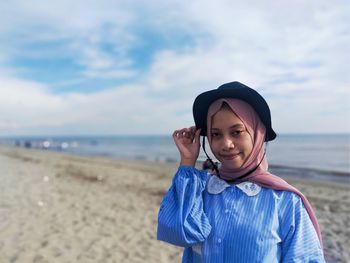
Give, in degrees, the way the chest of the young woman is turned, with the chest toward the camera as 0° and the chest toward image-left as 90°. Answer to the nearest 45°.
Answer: approximately 45°
